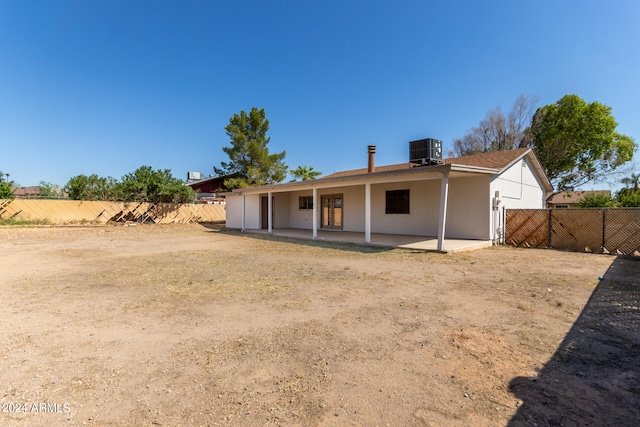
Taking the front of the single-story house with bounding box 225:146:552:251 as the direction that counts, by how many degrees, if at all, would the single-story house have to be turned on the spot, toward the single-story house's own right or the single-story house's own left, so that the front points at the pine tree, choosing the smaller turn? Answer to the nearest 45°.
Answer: approximately 90° to the single-story house's own right

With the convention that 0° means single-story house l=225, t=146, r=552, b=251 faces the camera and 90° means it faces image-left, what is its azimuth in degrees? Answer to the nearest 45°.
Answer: approximately 45°

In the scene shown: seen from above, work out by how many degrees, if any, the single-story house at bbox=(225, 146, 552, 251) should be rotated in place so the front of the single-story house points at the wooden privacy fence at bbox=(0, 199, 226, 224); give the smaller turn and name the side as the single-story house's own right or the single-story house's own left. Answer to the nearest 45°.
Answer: approximately 45° to the single-story house's own right

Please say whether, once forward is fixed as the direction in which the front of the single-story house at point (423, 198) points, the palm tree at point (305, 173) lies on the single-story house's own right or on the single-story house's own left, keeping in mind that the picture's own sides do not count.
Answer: on the single-story house's own right

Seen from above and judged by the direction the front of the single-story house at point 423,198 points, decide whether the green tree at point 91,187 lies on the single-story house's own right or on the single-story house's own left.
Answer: on the single-story house's own right

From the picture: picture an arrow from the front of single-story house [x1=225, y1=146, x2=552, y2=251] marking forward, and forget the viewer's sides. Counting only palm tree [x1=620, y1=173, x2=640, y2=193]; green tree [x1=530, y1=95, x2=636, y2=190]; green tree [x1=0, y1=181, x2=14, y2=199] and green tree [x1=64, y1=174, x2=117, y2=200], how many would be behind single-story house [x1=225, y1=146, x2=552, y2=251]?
2

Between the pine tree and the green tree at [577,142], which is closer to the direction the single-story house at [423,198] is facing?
the pine tree

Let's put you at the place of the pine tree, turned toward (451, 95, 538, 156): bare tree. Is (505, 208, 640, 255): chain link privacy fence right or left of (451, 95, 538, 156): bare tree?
right
